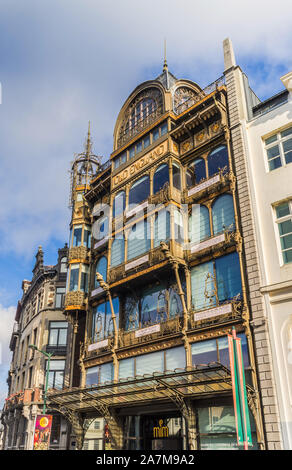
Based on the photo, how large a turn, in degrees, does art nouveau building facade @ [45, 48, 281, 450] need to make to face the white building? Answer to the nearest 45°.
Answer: approximately 90° to its left

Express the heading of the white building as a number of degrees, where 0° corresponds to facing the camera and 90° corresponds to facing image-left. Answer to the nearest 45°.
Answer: approximately 45°

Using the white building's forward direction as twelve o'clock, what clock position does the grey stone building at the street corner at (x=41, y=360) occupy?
The grey stone building at the street corner is roughly at 3 o'clock from the white building.

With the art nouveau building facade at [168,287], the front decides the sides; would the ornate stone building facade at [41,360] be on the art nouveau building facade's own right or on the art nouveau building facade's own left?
on the art nouveau building facade's own right

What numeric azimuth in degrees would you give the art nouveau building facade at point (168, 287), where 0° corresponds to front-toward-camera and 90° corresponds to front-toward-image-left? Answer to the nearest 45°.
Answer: approximately 45°

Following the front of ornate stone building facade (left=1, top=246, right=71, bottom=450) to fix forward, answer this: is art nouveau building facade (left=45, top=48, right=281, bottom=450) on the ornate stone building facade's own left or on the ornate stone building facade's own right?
on the ornate stone building facade's own left

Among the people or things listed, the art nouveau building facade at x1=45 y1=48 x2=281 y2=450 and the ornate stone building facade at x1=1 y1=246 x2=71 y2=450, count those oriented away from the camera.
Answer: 0

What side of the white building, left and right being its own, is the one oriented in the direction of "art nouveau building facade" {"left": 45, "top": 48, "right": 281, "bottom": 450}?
right
